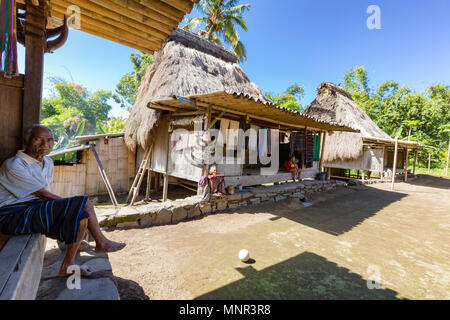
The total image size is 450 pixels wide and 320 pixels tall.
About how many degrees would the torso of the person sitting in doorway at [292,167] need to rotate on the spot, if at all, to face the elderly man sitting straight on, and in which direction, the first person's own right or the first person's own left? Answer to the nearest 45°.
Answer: approximately 45° to the first person's own right

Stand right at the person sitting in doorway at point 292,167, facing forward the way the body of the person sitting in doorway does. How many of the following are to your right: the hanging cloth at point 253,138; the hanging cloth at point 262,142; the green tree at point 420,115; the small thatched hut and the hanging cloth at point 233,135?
3

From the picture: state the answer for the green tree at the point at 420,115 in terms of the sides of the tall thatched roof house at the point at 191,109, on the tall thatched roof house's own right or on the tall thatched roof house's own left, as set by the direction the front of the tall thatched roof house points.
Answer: on the tall thatched roof house's own left

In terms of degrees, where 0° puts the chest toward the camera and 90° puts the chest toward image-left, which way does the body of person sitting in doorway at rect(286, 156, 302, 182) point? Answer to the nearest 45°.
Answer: approximately 315°

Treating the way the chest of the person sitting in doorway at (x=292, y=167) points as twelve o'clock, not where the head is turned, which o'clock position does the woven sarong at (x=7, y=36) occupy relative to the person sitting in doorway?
The woven sarong is roughly at 2 o'clock from the person sitting in doorway.

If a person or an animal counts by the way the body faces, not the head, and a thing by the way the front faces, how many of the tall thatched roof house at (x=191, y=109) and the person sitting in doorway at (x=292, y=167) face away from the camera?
0

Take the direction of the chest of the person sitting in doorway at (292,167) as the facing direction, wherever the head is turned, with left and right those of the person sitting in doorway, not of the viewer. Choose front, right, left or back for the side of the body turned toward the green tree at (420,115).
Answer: left

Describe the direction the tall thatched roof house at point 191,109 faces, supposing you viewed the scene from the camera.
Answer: facing the viewer and to the right of the viewer

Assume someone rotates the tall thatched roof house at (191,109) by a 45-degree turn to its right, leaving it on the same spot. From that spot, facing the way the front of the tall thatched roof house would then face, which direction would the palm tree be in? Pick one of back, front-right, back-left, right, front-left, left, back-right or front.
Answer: back

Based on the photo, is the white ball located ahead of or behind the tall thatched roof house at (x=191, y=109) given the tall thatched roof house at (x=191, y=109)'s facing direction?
ahead

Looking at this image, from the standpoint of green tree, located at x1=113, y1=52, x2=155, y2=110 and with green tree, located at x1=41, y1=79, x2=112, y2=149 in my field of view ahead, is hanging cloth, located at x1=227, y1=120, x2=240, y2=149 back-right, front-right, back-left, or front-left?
back-left

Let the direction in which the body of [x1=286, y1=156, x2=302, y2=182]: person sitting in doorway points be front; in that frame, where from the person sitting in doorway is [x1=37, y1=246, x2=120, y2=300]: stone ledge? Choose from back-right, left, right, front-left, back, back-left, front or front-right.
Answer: front-right
